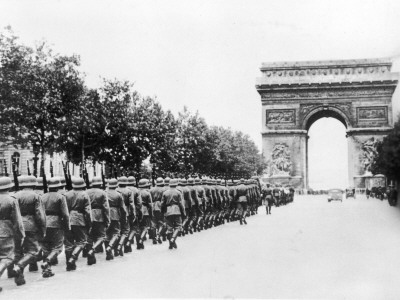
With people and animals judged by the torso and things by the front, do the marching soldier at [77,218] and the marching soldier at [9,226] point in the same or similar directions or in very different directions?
same or similar directions

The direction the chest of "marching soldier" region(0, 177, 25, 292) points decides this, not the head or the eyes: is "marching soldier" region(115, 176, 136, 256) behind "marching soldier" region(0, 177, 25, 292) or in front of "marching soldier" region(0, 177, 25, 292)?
in front

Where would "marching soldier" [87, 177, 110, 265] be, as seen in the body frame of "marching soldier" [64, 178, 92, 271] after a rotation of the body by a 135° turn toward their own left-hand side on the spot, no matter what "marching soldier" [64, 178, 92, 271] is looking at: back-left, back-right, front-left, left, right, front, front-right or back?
back-right

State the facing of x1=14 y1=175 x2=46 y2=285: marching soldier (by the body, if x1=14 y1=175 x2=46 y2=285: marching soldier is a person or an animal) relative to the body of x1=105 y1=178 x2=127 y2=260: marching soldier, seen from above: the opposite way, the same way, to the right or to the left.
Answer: the same way

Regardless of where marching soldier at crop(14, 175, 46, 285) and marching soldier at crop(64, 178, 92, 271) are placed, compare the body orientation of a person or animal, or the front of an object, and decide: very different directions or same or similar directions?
same or similar directions

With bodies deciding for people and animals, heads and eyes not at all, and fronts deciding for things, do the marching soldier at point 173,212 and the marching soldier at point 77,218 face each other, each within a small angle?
no

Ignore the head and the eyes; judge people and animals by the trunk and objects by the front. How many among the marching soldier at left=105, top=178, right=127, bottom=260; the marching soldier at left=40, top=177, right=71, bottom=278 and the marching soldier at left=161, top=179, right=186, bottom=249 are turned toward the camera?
0

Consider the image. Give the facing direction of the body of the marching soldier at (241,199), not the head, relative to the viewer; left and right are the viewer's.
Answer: facing away from the viewer

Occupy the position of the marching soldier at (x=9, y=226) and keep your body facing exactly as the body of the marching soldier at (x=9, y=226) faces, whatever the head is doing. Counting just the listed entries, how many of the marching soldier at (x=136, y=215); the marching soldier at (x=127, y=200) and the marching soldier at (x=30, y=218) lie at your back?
0

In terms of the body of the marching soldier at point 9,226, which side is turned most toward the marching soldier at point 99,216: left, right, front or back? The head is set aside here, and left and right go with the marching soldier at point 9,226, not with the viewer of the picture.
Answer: front

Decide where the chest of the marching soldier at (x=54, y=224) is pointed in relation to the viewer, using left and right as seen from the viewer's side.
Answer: facing away from the viewer and to the right of the viewer

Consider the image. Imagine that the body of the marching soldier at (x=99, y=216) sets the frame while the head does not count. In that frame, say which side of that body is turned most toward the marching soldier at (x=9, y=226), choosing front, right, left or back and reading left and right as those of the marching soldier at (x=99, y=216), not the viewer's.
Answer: back

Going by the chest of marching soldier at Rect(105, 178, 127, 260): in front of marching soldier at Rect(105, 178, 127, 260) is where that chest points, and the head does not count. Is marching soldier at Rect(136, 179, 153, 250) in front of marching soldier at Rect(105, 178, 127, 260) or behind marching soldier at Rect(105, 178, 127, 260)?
in front

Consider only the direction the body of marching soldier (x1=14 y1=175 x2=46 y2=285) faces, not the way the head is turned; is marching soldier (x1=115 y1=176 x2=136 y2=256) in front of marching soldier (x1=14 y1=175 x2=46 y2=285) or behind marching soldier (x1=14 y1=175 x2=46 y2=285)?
in front

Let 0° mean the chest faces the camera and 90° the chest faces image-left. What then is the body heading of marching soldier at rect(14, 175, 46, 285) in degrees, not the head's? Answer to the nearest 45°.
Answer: approximately 225°
